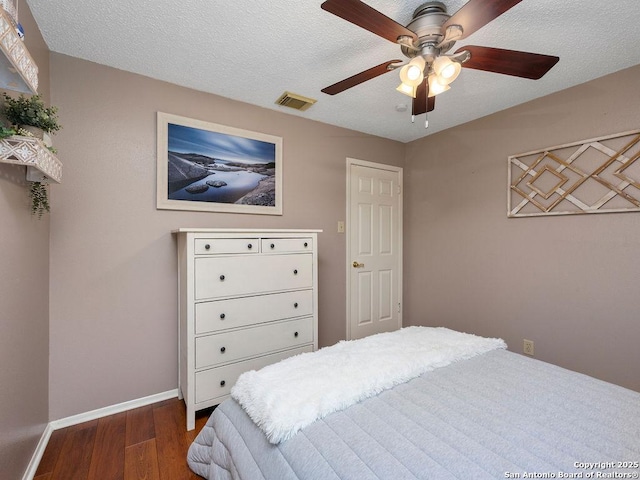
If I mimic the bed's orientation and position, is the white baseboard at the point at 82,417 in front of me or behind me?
in front

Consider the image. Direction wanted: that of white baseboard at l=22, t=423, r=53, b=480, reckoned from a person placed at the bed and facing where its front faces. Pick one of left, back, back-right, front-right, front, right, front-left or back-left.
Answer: front-left

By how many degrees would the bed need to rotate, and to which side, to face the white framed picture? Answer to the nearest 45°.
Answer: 0° — it already faces it

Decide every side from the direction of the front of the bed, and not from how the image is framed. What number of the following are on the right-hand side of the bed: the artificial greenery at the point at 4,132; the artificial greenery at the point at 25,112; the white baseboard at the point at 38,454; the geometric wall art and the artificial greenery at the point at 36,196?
1

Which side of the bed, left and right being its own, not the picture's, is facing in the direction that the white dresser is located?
front

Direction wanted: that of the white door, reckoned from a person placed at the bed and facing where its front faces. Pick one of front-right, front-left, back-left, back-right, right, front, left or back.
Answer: front-right

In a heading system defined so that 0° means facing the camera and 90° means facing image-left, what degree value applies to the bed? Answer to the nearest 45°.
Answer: approximately 135°

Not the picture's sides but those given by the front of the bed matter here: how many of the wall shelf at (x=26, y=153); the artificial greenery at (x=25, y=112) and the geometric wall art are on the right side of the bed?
1

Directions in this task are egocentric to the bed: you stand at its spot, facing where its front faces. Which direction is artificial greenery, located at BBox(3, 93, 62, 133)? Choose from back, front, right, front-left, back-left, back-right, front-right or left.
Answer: front-left

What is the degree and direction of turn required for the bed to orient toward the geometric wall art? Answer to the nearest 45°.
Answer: approximately 90° to its right

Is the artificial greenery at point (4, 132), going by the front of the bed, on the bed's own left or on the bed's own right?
on the bed's own left

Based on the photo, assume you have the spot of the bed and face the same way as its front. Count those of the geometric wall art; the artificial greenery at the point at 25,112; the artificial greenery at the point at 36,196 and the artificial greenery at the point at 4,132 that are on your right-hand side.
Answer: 1

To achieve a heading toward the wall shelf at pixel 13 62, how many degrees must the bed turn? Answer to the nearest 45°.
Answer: approximately 45° to its left
